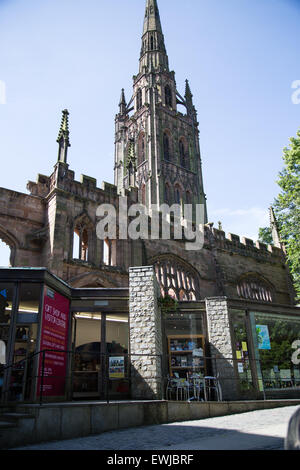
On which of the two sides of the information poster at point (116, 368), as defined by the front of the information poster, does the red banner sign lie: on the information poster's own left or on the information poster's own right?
on the information poster's own right

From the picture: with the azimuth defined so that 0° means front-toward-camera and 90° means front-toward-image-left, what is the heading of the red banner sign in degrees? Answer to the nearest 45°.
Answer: approximately 315°

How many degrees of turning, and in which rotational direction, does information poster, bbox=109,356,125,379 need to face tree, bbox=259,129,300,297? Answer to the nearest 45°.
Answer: approximately 135° to its left

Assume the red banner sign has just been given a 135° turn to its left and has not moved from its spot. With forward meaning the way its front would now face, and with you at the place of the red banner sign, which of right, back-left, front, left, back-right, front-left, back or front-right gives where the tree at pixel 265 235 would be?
front-right

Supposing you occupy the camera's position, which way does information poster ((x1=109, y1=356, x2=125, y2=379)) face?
facing the viewer

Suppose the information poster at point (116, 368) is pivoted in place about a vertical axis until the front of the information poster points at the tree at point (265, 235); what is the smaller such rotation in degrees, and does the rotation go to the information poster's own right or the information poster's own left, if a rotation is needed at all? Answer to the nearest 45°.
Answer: approximately 135° to the information poster's own left

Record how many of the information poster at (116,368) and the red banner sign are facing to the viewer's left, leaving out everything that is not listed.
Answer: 0

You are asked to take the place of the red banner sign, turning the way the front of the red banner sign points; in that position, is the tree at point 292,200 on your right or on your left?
on your left
